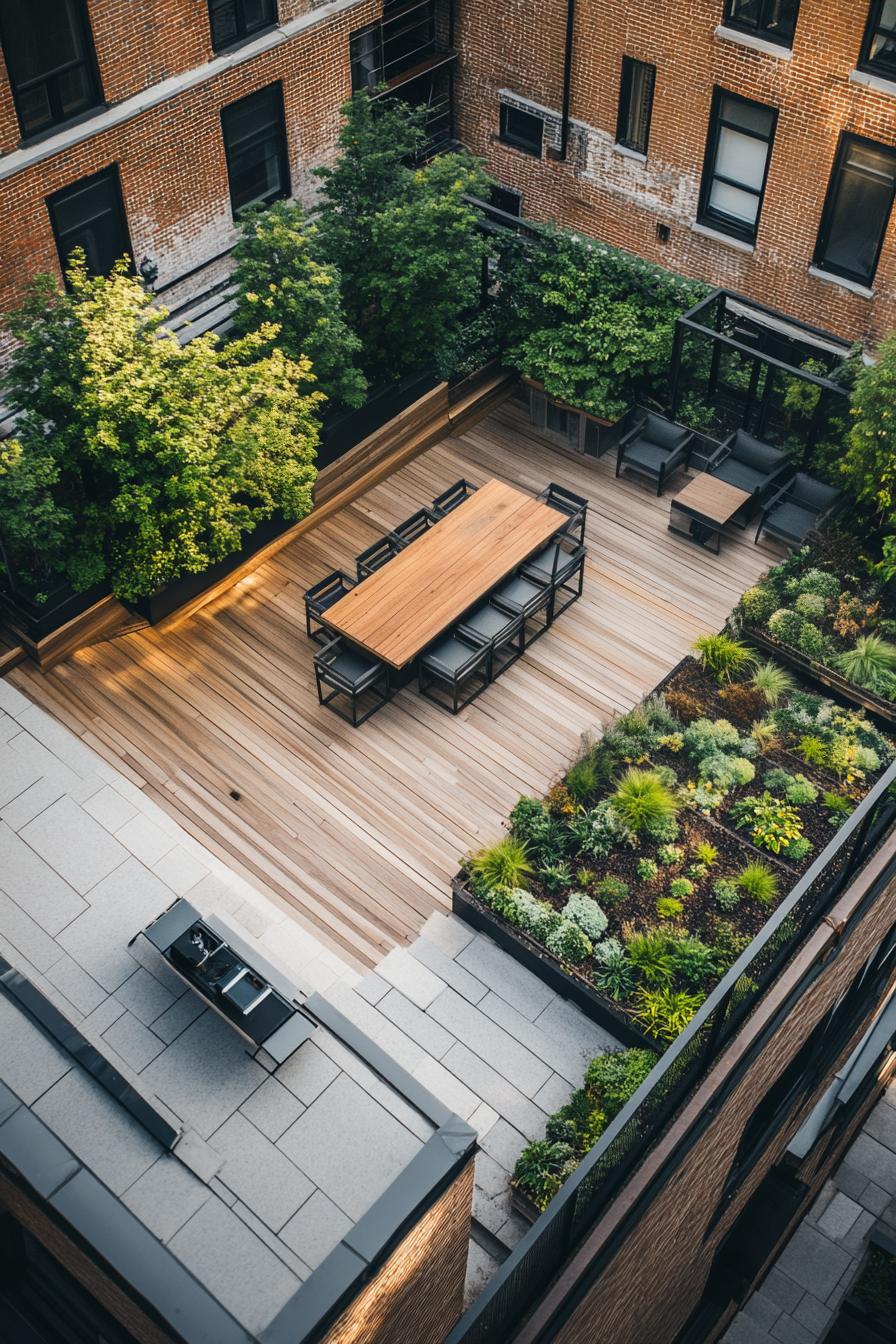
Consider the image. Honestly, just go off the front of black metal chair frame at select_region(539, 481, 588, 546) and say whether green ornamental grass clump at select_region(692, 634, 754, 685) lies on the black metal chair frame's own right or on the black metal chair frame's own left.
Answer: on the black metal chair frame's own left

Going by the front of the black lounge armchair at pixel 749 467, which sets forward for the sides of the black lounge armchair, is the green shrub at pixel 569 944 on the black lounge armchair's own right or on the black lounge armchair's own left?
on the black lounge armchair's own left

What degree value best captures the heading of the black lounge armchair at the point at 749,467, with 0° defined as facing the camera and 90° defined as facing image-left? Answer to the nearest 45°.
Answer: approximately 45°

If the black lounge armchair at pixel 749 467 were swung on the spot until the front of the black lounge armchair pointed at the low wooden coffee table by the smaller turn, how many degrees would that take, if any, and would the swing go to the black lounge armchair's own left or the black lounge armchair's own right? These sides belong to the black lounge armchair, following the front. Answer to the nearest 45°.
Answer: approximately 45° to the black lounge armchair's own left

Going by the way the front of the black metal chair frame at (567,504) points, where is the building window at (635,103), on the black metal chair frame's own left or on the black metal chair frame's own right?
on the black metal chair frame's own right
